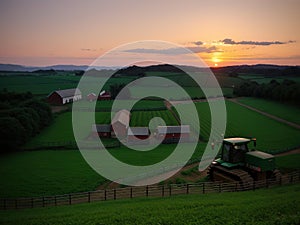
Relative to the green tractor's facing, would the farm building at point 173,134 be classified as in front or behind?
behind

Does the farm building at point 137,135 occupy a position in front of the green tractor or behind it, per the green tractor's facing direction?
behind

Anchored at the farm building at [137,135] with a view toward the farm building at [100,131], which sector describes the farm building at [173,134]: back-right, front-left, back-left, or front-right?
back-right

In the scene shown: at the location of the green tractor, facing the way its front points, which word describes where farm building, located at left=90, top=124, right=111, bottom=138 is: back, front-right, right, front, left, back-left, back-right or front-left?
back
